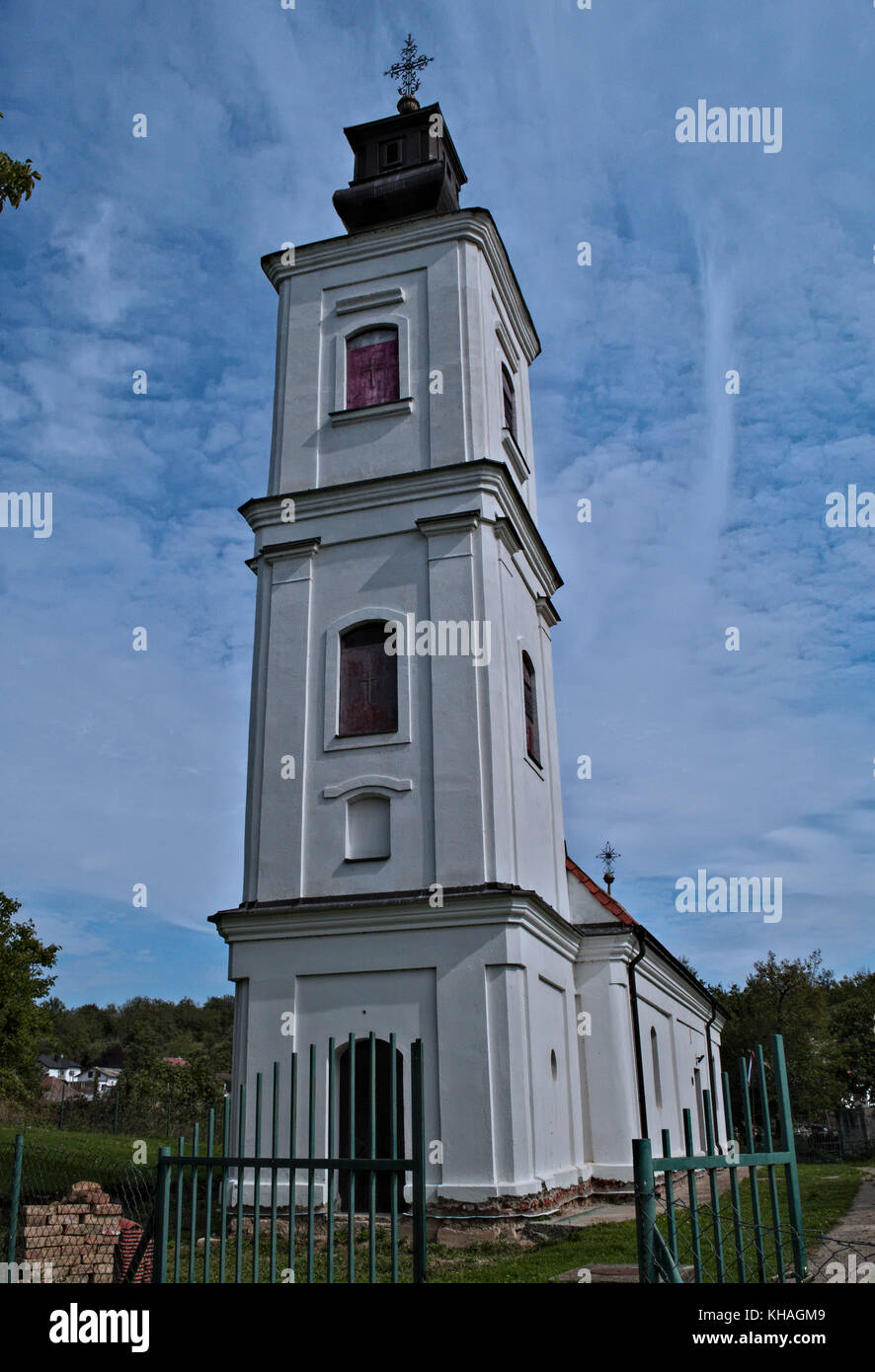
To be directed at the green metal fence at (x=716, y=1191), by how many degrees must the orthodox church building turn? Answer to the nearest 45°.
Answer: approximately 45° to its left

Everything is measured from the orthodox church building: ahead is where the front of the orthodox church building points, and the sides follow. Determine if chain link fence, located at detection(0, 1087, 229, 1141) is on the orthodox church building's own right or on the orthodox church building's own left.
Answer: on the orthodox church building's own right

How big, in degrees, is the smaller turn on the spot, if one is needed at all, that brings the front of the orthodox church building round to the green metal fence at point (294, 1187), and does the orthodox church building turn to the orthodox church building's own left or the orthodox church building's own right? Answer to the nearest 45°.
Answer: approximately 45° to the orthodox church building's own left

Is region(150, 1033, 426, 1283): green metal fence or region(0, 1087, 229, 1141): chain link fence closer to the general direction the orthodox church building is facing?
the green metal fence

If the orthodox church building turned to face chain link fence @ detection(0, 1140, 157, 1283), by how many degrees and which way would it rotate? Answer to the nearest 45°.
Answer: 0° — it already faces it

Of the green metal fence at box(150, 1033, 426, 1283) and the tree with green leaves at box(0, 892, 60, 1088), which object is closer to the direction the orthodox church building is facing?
the green metal fence

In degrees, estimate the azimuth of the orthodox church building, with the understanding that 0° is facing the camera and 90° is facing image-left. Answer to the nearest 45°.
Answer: approximately 45°
